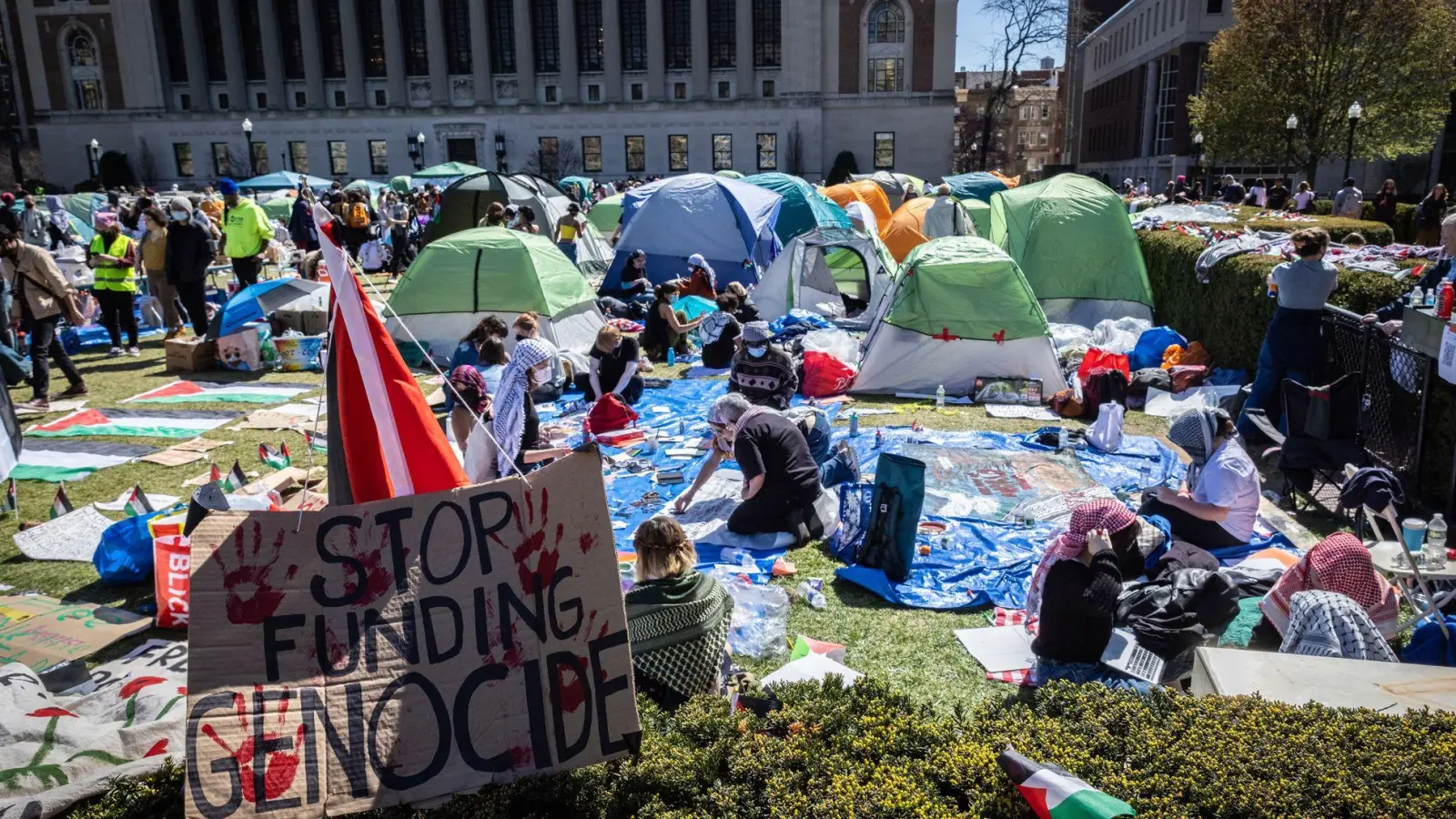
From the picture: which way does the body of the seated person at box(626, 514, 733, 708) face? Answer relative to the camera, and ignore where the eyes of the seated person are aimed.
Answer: away from the camera

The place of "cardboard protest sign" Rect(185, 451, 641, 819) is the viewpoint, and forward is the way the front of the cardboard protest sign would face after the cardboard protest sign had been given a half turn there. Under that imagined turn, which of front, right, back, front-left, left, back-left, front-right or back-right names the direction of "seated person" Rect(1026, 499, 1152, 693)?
right

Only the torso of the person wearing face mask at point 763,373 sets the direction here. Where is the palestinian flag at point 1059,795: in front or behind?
in front

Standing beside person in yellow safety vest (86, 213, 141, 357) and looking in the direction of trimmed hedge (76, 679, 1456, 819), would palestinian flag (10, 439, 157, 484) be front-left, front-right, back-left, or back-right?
front-right

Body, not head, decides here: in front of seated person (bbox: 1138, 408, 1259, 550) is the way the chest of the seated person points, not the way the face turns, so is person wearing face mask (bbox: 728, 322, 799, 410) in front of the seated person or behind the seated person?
in front

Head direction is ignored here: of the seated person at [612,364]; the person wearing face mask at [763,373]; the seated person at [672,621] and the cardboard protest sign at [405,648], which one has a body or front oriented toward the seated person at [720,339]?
the seated person at [672,621]

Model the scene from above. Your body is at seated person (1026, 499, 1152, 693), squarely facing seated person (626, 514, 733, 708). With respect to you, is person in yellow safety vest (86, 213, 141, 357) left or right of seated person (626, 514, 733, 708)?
right

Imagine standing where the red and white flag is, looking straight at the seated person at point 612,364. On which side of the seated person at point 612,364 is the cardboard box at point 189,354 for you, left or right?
left

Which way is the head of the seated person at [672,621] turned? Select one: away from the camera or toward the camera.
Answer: away from the camera

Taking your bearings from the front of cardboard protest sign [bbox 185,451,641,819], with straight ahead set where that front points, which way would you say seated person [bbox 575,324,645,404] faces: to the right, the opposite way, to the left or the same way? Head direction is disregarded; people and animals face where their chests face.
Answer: the same way

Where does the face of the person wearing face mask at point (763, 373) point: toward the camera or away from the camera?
toward the camera

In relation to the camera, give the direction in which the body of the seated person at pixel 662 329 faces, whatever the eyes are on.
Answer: to the viewer's right

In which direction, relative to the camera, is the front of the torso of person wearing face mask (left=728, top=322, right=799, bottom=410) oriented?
toward the camera

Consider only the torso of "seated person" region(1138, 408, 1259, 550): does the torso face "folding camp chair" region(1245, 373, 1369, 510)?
no

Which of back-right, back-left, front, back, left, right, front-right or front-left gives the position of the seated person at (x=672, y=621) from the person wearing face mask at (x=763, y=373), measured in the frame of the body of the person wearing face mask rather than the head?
front

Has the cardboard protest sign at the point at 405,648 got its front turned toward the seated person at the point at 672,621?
no

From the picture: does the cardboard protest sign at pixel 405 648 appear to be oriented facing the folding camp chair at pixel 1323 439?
no

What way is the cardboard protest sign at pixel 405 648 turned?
toward the camera

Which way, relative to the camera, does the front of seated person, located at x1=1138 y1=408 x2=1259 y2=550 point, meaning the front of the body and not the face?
to the viewer's left
